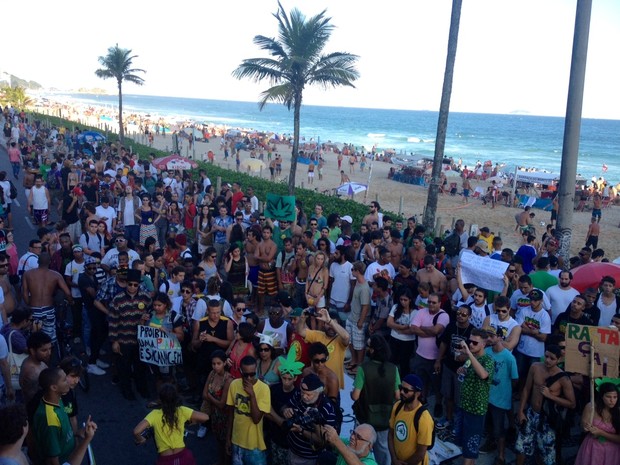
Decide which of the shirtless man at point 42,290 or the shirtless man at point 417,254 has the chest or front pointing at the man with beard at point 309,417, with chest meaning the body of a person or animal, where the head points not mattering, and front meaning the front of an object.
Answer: the shirtless man at point 417,254

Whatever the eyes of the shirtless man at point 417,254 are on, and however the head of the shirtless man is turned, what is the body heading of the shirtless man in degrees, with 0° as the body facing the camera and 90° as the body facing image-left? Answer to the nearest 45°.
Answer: approximately 0°

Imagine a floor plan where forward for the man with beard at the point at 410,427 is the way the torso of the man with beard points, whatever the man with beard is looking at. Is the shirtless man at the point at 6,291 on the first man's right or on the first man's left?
on the first man's right

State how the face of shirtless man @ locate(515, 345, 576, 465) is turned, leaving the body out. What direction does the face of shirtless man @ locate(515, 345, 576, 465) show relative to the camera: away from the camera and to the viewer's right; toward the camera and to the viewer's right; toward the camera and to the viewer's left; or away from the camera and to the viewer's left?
toward the camera and to the viewer's left

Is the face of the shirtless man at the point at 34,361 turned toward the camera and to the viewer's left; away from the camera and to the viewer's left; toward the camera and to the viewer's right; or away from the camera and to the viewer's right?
toward the camera and to the viewer's right

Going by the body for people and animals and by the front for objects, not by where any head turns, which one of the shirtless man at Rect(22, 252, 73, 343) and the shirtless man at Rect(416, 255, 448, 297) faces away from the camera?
the shirtless man at Rect(22, 252, 73, 343)

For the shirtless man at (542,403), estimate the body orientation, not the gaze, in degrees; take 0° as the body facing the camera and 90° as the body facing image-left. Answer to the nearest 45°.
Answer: approximately 0°

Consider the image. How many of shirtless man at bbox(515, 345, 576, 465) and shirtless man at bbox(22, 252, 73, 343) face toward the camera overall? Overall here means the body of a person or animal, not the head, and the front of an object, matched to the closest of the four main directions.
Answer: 1

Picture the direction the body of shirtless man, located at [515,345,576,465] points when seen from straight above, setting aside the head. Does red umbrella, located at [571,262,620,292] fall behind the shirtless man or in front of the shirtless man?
behind

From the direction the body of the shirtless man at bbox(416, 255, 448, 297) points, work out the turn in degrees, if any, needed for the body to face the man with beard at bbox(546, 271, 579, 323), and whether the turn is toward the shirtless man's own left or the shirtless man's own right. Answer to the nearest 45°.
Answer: approximately 135° to the shirtless man's own left

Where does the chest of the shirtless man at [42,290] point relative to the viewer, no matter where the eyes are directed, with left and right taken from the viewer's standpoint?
facing away from the viewer

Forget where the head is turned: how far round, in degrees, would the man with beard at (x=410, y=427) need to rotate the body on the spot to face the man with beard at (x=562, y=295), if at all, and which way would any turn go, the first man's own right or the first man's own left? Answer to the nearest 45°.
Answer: approximately 180°

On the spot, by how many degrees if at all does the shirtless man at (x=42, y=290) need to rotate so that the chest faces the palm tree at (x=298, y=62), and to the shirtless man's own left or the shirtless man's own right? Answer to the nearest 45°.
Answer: approximately 45° to the shirtless man's own right

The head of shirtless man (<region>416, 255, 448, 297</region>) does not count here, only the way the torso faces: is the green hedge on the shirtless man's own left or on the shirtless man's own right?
on the shirtless man's own right
